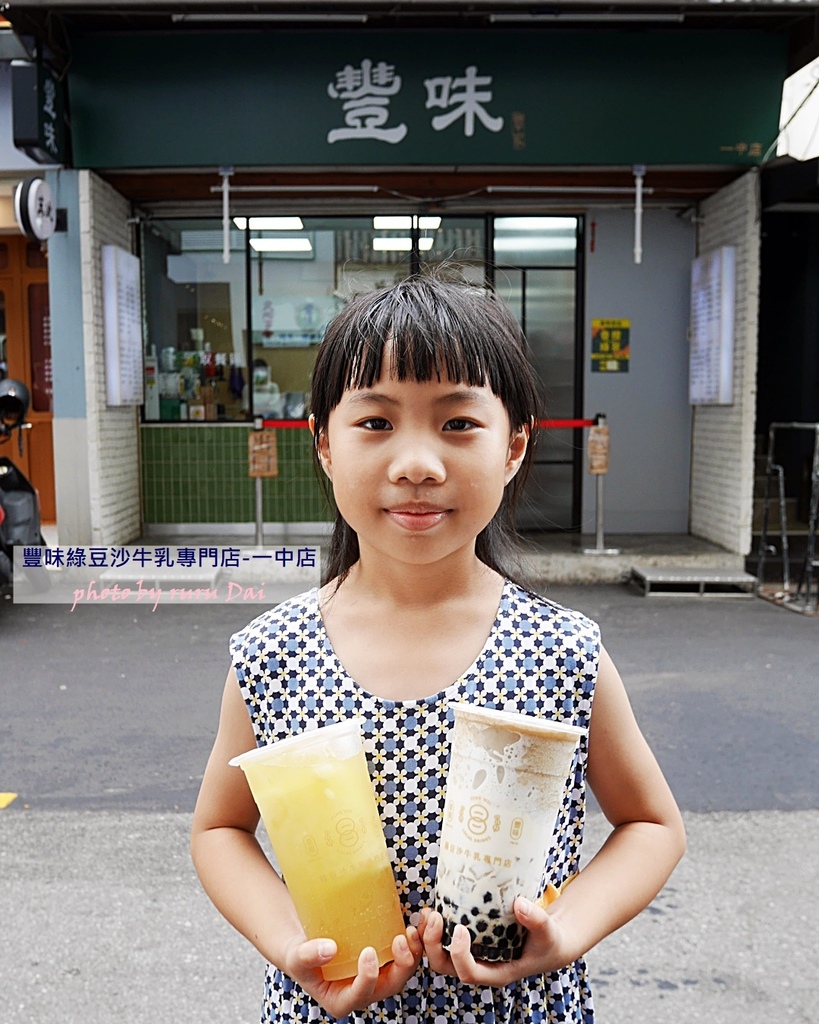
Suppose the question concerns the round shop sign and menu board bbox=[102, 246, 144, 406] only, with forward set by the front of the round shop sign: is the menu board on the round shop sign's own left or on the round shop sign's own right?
on the round shop sign's own left

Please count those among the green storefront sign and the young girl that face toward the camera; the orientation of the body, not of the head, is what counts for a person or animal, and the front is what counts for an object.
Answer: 2

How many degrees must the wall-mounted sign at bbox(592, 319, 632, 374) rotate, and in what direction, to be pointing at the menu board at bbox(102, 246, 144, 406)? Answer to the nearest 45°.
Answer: approximately 45° to its right

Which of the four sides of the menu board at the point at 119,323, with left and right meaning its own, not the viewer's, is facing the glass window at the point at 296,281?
left

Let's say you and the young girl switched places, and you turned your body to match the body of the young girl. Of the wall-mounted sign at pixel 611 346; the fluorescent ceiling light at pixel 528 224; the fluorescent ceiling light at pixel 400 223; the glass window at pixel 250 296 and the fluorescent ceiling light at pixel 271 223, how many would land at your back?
5

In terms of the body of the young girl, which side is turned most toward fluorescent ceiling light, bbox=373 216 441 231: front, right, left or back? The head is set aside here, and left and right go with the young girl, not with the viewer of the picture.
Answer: back

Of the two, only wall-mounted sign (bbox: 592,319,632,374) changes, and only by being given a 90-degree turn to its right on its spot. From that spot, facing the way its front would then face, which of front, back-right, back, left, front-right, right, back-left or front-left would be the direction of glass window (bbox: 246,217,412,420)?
front

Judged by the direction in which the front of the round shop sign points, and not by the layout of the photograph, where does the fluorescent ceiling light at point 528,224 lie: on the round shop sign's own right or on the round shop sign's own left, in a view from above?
on the round shop sign's own left

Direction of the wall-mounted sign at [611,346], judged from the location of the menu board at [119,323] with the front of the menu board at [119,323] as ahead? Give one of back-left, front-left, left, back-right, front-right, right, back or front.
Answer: front-left

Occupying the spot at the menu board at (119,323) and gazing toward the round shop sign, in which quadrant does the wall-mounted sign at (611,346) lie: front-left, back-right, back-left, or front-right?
back-left

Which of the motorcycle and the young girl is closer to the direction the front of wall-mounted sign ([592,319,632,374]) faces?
the young girl

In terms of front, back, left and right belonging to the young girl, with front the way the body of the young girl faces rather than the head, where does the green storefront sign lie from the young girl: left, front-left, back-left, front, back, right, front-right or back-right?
back

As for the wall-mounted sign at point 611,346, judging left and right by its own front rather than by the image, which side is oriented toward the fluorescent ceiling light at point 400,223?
right
